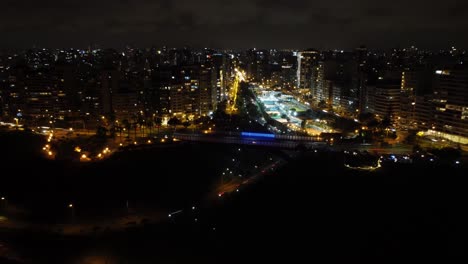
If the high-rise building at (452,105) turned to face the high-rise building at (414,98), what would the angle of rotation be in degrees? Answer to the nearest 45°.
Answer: approximately 90° to its right

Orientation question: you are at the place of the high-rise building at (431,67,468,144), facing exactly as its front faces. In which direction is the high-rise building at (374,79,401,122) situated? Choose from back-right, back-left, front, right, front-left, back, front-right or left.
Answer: right

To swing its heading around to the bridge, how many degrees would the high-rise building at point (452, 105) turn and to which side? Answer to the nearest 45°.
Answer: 0° — it already faces it

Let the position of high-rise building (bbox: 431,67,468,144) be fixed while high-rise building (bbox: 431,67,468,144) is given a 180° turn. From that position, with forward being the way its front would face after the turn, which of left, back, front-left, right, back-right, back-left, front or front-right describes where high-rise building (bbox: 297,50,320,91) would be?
left

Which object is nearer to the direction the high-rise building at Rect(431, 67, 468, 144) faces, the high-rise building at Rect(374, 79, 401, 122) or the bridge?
the bridge

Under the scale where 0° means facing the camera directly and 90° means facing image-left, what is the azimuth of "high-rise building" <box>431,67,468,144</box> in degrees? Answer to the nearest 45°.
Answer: approximately 45°

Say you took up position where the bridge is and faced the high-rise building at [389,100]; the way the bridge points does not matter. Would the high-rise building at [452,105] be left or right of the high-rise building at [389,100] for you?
right
